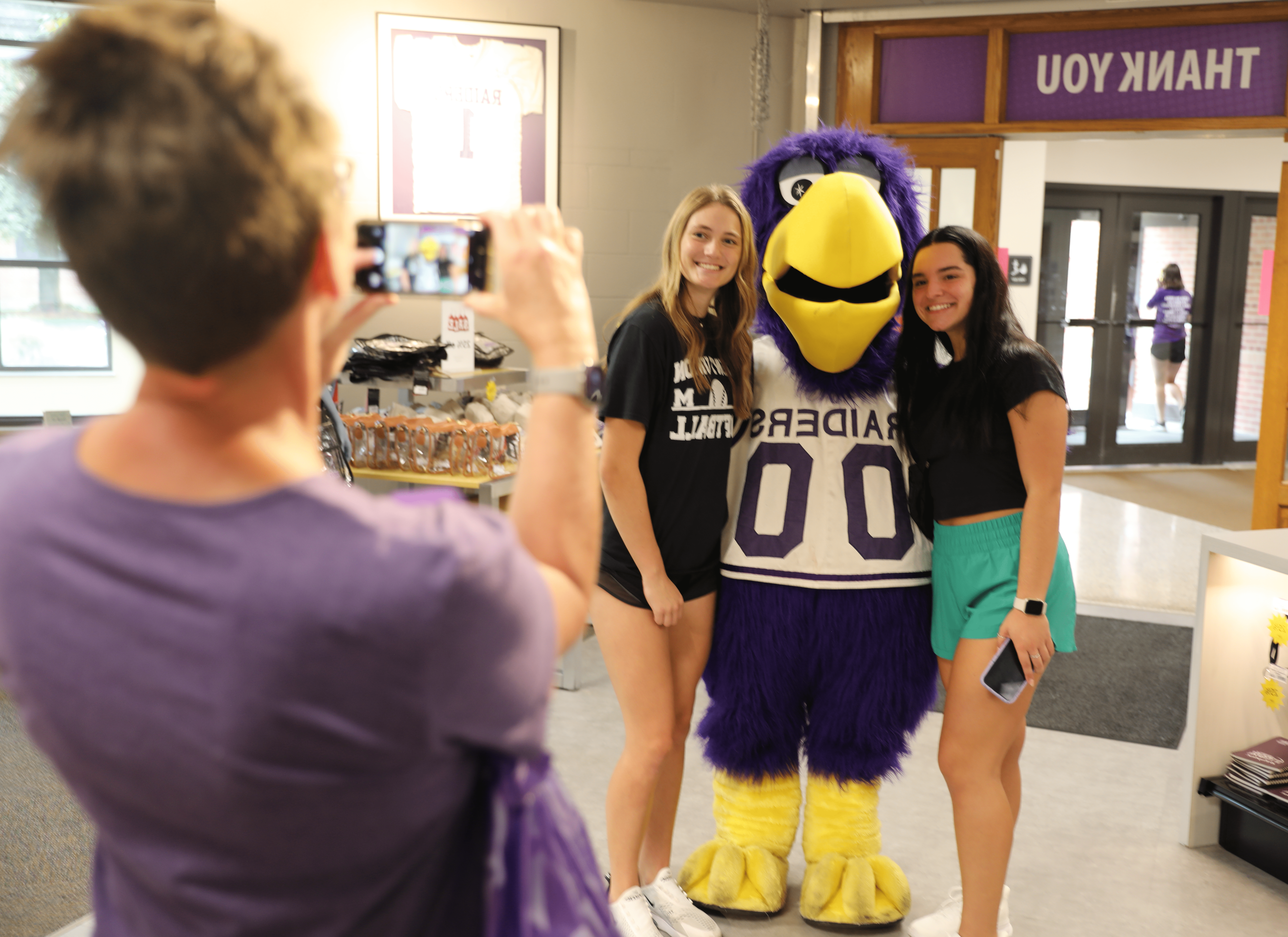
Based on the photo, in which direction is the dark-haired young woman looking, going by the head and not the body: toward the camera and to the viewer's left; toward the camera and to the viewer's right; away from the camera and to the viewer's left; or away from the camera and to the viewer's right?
toward the camera and to the viewer's left

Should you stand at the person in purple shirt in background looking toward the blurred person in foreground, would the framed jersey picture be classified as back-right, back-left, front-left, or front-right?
front-right

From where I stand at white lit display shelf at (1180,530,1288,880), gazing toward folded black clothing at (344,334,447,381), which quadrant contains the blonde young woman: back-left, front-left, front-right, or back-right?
front-left

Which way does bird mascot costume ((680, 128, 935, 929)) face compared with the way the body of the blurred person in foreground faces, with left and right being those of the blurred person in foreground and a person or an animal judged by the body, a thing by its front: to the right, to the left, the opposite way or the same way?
the opposite way

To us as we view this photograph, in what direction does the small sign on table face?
facing the viewer

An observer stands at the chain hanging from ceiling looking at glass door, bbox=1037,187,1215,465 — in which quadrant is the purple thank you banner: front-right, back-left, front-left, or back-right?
front-right

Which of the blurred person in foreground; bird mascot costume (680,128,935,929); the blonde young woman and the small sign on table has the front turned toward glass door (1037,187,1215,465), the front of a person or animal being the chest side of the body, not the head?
the blurred person in foreground

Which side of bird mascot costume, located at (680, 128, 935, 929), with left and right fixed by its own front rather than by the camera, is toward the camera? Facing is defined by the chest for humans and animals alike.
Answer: front

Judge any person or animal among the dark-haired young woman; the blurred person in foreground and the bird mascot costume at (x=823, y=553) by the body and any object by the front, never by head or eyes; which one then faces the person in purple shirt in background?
the blurred person in foreground

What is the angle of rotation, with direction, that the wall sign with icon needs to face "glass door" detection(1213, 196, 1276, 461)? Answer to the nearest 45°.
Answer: approximately 135° to its left

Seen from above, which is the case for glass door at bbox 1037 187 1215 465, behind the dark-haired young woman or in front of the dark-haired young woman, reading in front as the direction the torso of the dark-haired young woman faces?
behind

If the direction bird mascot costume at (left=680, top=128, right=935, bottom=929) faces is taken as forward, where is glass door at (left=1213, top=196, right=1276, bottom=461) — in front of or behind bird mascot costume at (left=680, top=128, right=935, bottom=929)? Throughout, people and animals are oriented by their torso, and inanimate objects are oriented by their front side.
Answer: behind

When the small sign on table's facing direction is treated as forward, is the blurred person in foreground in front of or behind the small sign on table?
in front

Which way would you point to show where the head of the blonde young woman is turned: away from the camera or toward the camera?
toward the camera

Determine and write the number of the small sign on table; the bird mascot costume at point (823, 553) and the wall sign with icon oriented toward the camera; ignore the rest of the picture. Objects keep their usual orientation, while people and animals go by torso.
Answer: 3

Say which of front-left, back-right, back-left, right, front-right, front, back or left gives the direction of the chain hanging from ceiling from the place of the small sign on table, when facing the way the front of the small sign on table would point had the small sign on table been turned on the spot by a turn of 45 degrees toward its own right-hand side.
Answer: back

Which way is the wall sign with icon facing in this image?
toward the camera
